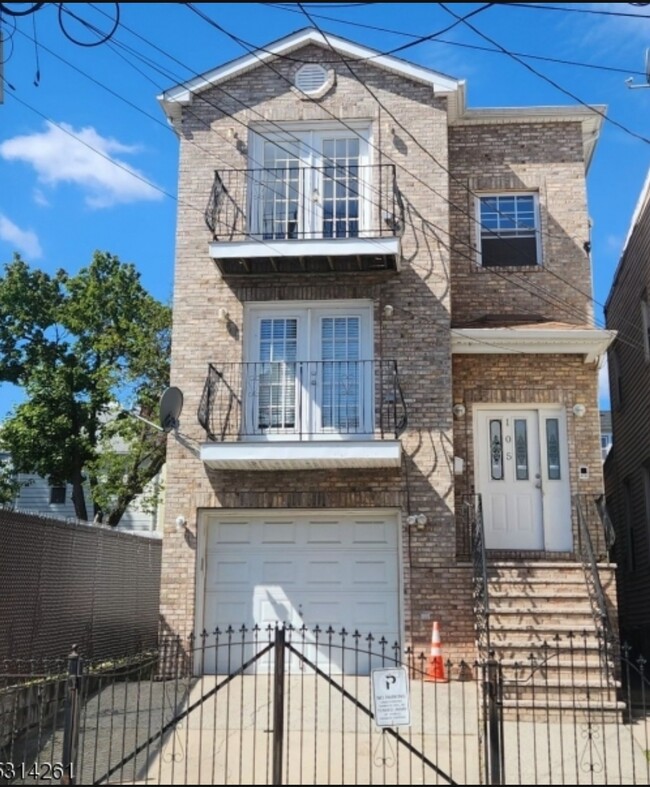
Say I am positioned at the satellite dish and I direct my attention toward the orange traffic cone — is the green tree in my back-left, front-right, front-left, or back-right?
back-left

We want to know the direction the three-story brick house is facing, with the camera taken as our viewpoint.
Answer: facing the viewer

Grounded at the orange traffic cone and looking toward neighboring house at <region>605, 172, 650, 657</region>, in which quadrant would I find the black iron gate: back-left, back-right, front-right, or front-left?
back-right

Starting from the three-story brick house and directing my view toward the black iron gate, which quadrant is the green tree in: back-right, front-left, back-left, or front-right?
back-right

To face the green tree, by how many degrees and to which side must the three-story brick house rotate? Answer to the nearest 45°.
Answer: approximately 135° to its right

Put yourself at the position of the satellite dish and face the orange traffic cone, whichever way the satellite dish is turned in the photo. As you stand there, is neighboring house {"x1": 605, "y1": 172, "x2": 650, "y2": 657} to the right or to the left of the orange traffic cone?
left

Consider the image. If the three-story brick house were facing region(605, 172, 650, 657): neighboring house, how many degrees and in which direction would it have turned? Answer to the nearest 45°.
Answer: approximately 135° to its left

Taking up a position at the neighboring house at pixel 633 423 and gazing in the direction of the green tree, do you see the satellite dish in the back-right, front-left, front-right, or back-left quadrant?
front-left
